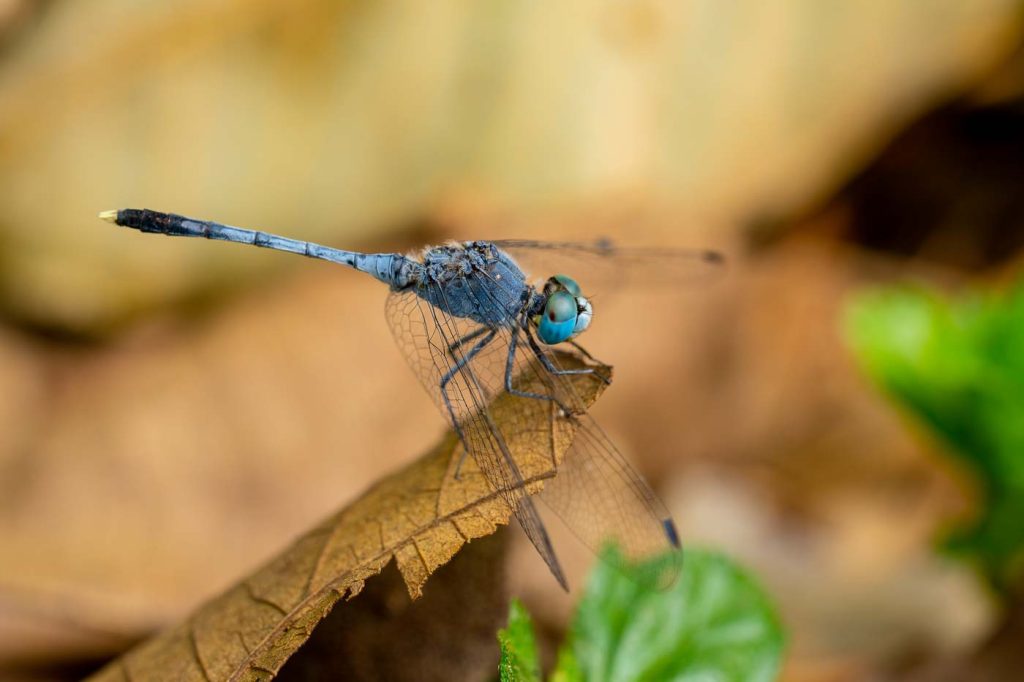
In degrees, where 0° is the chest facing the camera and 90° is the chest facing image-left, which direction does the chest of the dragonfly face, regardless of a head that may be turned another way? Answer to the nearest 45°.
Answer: approximately 270°
